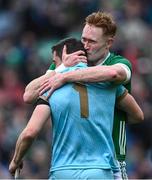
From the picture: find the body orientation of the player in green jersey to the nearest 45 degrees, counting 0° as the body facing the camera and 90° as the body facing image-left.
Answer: approximately 45°

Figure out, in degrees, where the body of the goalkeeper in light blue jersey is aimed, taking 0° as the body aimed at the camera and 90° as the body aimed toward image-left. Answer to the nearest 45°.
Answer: approximately 180°

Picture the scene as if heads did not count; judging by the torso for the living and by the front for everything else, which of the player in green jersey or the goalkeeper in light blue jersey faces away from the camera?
the goalkeeper in light blue jersey

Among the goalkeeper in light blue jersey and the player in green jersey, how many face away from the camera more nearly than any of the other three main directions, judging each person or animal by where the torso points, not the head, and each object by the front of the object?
1
